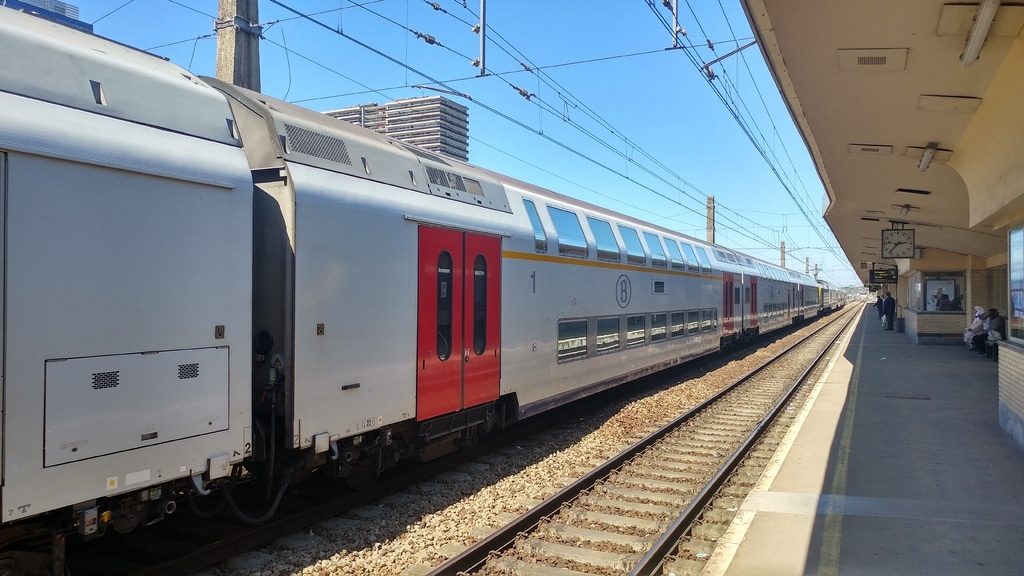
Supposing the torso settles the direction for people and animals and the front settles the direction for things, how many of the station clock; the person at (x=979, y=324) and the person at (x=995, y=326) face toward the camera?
1

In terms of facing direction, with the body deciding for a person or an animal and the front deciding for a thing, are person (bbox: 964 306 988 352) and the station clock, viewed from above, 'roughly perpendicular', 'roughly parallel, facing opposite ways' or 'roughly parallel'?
roughly perpendicular

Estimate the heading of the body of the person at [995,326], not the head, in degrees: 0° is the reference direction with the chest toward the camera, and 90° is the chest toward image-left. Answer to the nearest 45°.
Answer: approximately 90°

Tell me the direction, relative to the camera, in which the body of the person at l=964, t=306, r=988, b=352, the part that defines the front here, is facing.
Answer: to the viewer's left

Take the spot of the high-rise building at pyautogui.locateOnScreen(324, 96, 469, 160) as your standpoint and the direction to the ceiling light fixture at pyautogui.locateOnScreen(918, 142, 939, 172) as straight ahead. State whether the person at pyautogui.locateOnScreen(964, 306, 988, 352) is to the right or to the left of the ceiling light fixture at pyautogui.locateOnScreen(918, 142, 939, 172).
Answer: left

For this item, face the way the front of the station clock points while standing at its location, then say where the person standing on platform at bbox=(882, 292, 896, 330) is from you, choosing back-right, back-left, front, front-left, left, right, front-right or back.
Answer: back

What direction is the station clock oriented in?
toward the camera

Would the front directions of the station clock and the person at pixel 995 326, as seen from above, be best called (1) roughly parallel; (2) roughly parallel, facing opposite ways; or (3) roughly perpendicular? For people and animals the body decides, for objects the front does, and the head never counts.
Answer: roughly perpendicular

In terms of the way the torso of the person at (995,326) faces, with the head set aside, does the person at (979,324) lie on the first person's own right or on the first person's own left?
on the first person's own right

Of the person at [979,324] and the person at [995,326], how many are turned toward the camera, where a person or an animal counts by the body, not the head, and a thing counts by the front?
0
